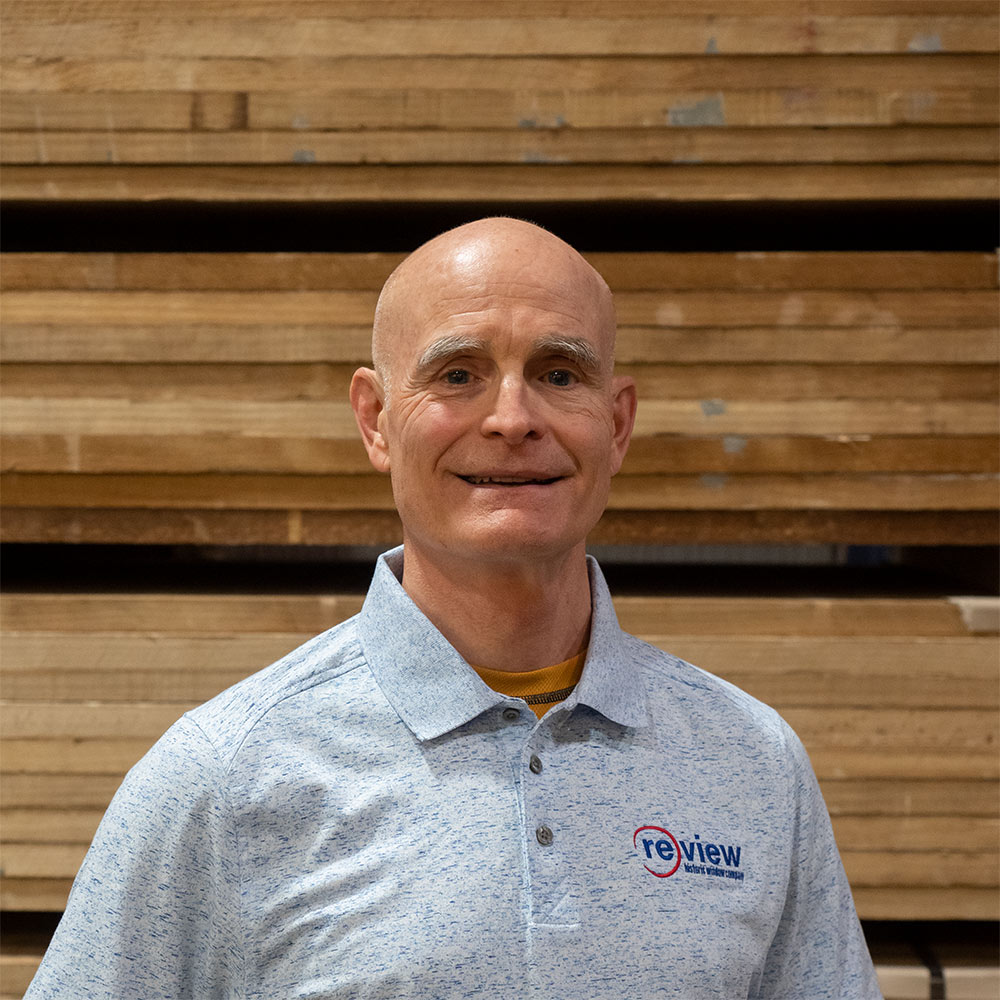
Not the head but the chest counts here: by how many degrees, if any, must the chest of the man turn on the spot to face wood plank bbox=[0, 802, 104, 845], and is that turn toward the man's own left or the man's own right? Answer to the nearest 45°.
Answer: approximately 135° to the man's own right

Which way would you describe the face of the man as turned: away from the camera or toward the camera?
toward the camera

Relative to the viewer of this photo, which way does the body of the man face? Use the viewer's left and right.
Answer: facing the viewer
